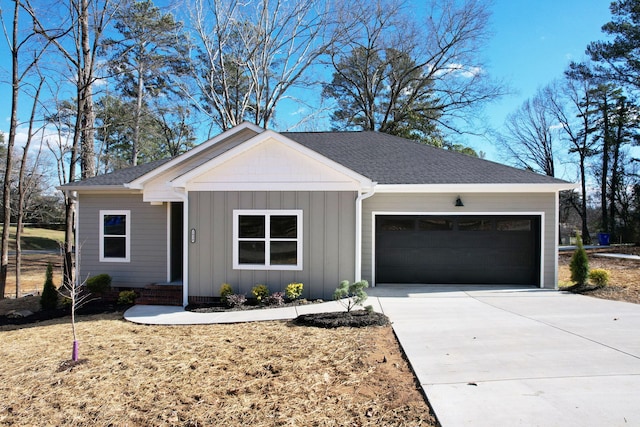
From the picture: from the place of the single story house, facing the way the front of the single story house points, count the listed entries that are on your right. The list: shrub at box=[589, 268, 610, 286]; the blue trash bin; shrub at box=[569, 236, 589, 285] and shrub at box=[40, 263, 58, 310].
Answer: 1

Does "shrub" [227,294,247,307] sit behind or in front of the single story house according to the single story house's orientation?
in front

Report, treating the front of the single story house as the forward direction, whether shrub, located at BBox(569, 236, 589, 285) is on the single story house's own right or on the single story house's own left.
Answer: on the single story house's own left

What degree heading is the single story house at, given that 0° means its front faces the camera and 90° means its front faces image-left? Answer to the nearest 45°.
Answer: approximately 0°

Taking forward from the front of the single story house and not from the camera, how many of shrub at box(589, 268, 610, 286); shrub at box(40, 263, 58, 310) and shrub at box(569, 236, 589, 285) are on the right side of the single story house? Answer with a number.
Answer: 1

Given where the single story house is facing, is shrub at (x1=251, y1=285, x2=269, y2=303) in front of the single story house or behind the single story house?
in front

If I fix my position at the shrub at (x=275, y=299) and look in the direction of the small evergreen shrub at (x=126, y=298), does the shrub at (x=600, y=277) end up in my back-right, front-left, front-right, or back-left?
back-right

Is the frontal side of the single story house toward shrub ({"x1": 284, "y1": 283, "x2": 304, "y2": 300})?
yes

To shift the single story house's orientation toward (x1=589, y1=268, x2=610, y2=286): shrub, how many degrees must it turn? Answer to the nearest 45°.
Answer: approximately 90° to its left
